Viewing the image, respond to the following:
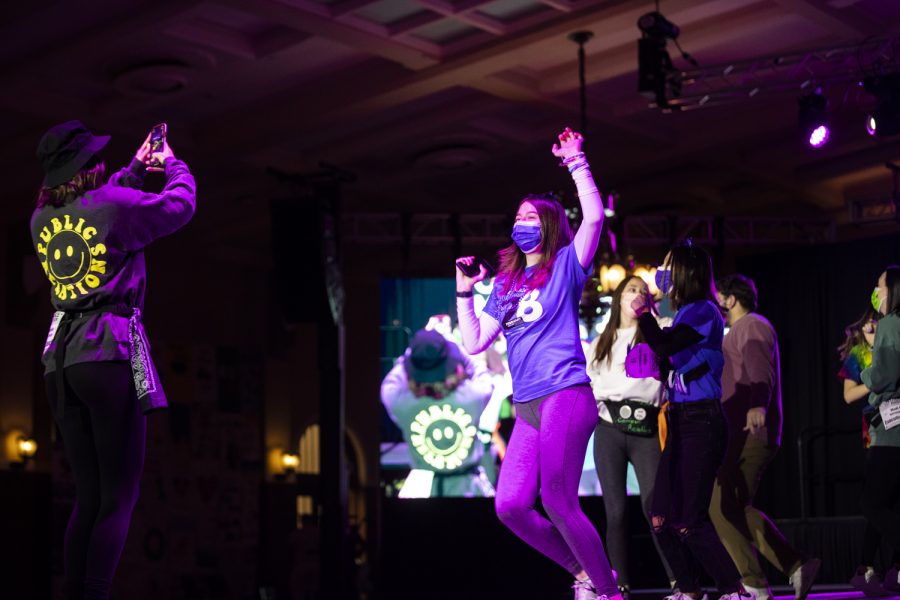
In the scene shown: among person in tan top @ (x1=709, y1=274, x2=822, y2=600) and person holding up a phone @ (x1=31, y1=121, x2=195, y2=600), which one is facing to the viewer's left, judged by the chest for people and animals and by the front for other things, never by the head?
person in tan top @ (x1=709, y1=274, x2=822, y2=600)

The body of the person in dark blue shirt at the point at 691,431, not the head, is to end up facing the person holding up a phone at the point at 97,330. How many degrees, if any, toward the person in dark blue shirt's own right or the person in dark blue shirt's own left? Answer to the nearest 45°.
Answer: approximately 45° to the person in dark blue shirt's own left

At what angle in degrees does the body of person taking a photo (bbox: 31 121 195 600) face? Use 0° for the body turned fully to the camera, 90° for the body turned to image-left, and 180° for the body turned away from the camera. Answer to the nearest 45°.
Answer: approximately 225°

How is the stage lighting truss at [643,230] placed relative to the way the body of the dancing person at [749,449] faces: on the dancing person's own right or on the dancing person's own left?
on the dancing person's own right

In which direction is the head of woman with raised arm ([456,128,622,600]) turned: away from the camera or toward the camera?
toward the camera

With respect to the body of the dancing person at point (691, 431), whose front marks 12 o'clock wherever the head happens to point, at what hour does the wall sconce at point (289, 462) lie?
The wall sconce is roughly at 2 o'clock from the dancing person.

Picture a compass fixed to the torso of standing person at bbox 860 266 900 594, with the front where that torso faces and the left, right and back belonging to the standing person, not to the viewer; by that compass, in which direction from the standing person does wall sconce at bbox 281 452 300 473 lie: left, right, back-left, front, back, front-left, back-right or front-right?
front-right

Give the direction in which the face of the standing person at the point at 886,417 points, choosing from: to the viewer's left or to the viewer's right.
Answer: to the viewer's left

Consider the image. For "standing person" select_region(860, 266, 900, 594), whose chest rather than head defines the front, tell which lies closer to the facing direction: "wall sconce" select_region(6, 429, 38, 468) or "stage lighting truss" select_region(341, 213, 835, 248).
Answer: the wall sconce

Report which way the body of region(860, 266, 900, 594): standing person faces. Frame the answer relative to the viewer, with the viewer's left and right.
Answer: facing to the left of the viewer

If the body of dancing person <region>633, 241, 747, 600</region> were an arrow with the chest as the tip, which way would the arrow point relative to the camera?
to the viewer's left

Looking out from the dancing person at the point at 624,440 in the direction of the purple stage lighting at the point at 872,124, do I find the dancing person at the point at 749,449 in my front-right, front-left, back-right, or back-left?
front-right

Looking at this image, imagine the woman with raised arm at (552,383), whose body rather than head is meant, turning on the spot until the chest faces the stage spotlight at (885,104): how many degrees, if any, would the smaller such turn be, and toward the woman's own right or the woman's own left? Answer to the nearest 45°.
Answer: approximately 180°
